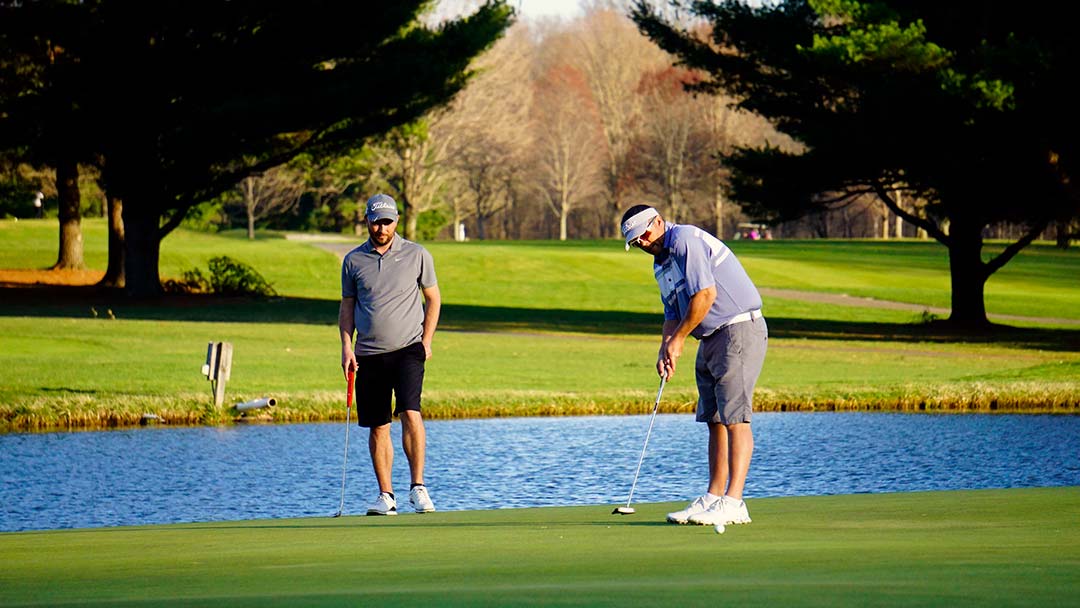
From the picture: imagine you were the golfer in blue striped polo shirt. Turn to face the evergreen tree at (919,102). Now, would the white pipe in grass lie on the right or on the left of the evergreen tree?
left

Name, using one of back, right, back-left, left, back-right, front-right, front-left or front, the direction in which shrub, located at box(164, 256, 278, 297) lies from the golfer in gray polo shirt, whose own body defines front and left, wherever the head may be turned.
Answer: back

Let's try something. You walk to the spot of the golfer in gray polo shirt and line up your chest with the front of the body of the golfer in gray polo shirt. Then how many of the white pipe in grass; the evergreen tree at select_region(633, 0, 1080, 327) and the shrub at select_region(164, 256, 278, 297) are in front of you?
0

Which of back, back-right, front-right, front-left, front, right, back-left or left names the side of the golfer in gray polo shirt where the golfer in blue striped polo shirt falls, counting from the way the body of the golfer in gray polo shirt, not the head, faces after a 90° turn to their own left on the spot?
front-right

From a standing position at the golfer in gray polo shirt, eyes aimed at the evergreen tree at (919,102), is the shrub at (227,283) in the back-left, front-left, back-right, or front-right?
front-left

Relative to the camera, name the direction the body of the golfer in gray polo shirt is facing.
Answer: toward the camera

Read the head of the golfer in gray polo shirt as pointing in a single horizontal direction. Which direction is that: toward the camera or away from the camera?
toward the camera

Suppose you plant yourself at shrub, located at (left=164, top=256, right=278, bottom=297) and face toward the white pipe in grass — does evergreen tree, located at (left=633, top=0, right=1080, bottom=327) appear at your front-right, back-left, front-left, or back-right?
front-left

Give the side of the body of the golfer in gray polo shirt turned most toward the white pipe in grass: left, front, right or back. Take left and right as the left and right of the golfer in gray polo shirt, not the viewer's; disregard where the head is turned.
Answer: back

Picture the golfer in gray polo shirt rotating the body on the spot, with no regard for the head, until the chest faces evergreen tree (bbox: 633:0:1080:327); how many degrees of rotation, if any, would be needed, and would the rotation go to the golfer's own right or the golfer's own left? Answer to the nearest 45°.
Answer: approximately 135° to the golfer's own left

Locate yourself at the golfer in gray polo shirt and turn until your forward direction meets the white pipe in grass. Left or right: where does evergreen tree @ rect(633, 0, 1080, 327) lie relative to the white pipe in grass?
right
